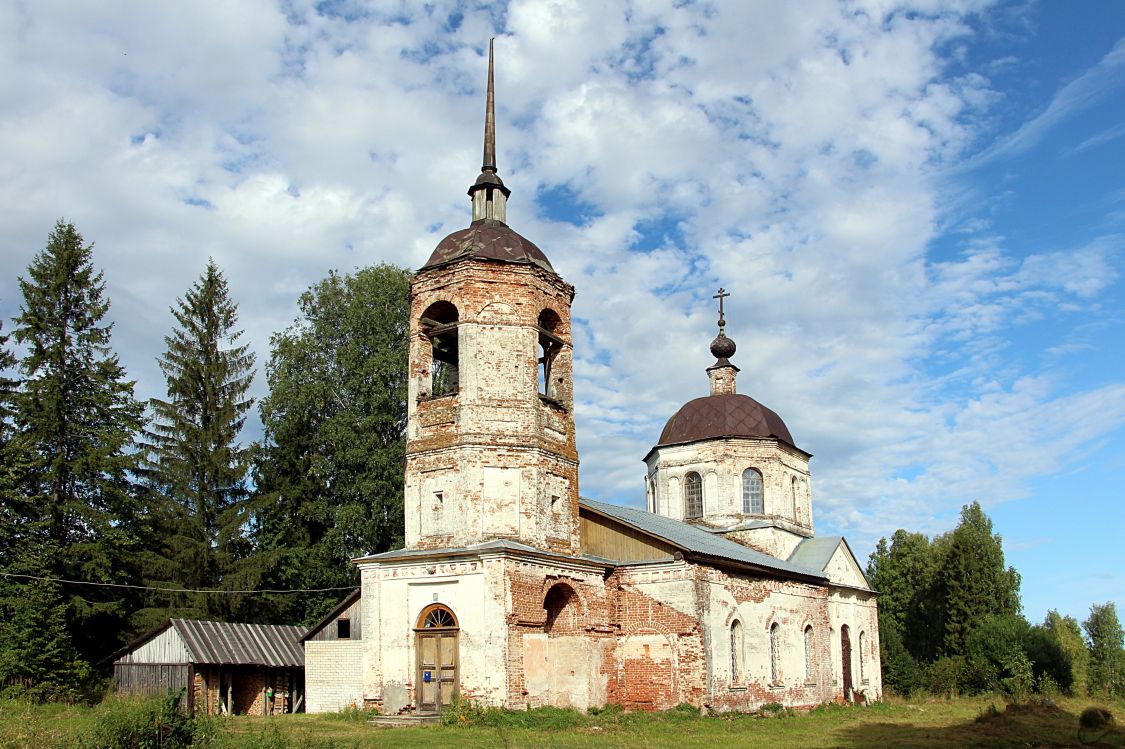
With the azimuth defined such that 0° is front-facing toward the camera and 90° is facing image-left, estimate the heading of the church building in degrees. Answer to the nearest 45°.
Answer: approximately 45°

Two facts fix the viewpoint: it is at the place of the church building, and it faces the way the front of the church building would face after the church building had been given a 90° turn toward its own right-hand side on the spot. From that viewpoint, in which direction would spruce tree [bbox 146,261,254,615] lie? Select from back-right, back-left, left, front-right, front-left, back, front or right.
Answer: front

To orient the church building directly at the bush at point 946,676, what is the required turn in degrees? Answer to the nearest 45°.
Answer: approximately 180°

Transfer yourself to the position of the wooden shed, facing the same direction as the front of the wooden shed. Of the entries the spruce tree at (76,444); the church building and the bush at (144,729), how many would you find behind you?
1

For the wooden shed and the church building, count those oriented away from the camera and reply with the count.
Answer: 0

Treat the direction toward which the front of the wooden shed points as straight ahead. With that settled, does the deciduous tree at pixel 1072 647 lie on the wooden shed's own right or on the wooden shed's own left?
on the wooden shed's own left

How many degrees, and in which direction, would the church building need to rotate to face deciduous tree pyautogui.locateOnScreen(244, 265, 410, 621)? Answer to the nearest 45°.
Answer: approximately 90° to its right

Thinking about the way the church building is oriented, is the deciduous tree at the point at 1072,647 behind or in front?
behind

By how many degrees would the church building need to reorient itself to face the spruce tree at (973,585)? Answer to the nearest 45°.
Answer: approximately 180°
